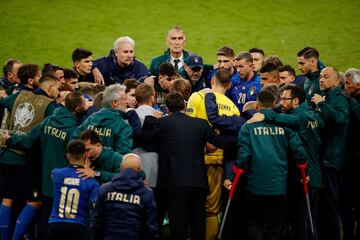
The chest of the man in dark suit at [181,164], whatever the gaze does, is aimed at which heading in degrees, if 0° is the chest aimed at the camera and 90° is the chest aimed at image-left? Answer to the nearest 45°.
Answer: approximately 180°
